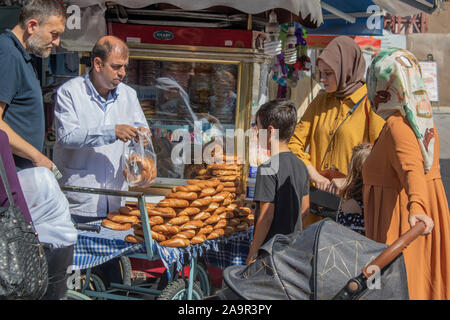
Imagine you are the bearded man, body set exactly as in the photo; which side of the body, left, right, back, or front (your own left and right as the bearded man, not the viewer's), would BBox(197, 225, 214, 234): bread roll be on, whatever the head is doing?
front

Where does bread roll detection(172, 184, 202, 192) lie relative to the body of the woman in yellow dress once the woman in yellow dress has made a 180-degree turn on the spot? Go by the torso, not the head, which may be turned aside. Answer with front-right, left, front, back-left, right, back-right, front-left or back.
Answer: back-left

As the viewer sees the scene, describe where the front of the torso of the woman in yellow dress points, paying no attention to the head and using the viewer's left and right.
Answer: facing the viewer and to the left of the viewer

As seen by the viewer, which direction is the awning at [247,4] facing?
toward the camera

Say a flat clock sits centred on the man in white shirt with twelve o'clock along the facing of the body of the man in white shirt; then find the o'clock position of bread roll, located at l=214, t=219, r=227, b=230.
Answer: The bread roll is roughly at 11 o'clock from the man in white shirt.

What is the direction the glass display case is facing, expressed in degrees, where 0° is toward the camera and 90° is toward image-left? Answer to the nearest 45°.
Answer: approximately 0°

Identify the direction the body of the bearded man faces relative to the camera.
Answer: to the viewer's right

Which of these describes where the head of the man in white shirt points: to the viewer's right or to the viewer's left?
to the viewer's right

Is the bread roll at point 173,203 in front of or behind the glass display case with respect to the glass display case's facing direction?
in front

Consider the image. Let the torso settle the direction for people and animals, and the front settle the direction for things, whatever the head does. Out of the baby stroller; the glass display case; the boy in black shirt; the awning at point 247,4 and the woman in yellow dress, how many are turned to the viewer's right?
0

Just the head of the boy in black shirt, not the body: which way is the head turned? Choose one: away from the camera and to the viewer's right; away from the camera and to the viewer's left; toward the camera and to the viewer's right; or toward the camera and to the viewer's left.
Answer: away from the camera and to the viewer's left

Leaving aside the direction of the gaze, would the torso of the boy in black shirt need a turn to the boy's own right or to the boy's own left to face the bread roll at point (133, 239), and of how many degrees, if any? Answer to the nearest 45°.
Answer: approximately 45° to the boy's own left

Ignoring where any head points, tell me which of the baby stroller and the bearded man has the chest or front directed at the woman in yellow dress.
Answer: the bearded man

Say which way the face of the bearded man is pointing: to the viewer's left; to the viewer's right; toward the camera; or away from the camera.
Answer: to the viewer's right

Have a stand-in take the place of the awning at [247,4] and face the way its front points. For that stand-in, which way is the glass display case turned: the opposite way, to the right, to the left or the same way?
the same way

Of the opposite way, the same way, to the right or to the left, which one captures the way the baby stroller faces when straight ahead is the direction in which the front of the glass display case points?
to the right

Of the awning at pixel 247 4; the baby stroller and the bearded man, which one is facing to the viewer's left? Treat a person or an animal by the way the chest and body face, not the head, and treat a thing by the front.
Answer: the baby stroller

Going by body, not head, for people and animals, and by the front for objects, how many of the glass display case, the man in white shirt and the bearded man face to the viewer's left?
0

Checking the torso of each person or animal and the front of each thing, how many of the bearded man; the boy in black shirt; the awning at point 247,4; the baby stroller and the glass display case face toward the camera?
2

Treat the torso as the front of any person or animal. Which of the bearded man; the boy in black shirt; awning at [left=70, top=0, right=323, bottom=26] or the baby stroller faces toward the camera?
the awning

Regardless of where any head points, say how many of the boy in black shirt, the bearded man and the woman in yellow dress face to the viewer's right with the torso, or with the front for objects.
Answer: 1
